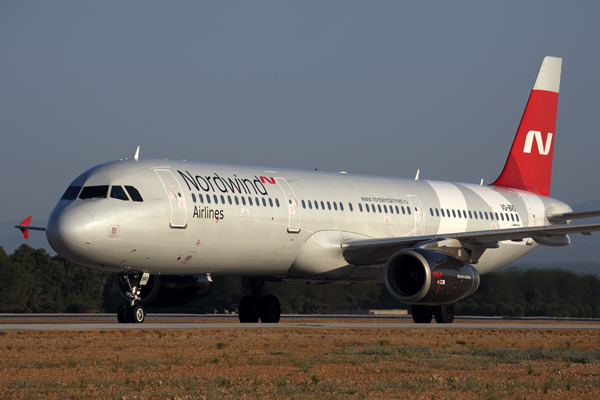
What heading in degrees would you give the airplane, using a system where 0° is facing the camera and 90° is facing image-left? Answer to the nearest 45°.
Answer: approximately 45°
